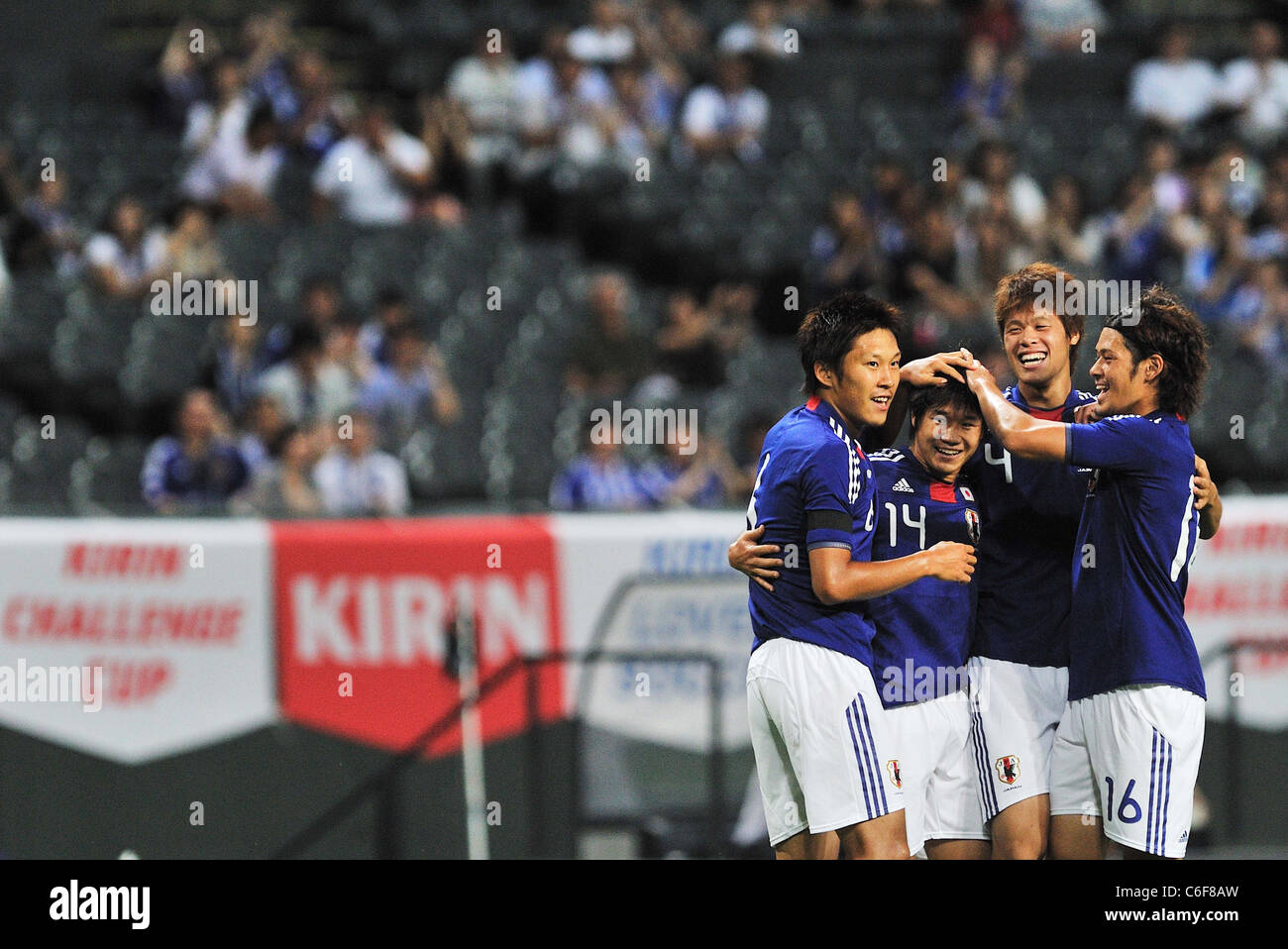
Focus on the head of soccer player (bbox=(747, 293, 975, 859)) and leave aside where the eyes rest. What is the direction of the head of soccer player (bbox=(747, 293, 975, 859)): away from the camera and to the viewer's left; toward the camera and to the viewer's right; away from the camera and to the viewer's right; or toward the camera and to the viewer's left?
toward the camera and to the viewer's right

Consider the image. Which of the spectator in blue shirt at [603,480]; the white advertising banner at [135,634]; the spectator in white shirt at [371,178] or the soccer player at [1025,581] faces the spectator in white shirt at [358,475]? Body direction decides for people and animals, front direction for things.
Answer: the spectator in white shirt at [371,178]

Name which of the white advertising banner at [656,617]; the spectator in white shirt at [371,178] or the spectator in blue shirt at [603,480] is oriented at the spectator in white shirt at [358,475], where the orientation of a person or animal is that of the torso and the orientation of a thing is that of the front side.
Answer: the spectator in white shirt at [371,178]

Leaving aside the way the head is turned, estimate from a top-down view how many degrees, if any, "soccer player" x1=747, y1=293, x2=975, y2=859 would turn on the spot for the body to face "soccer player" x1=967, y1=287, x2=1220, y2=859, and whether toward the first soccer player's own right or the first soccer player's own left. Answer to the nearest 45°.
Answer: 0° — they already face them

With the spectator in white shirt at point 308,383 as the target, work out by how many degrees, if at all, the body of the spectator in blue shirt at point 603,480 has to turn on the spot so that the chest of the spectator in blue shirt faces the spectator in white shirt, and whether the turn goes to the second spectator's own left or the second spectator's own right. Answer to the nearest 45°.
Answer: approximately 135° to the second spectator's own right

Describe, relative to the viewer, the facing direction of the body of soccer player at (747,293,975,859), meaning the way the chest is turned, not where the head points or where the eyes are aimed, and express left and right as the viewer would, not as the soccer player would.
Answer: facing to the right of the viewer

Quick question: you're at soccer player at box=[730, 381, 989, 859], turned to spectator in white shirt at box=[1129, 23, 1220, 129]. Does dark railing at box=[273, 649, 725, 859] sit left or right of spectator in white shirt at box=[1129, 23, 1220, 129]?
left

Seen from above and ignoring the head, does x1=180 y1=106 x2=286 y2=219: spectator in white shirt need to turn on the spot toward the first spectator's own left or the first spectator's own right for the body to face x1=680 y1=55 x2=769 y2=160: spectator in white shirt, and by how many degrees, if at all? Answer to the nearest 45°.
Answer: approximately 45° to the first spectator's own left

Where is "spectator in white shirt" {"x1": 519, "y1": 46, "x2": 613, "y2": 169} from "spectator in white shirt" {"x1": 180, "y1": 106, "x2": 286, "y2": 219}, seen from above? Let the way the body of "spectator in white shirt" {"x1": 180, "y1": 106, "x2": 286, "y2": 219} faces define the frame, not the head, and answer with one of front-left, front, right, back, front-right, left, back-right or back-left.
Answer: front-left

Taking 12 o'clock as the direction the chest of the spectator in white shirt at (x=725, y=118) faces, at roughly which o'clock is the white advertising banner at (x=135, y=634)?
The white advertising banner is roughly at 1 o'clock from the spectator in white shirt.
